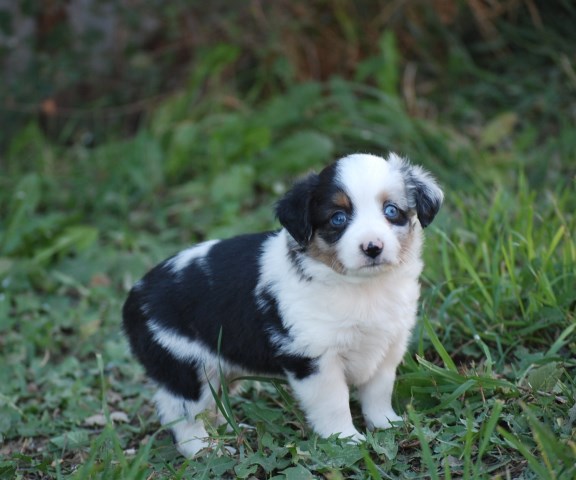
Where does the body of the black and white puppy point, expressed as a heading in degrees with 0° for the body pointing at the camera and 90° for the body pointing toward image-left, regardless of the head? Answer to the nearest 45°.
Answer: approximately 315°
